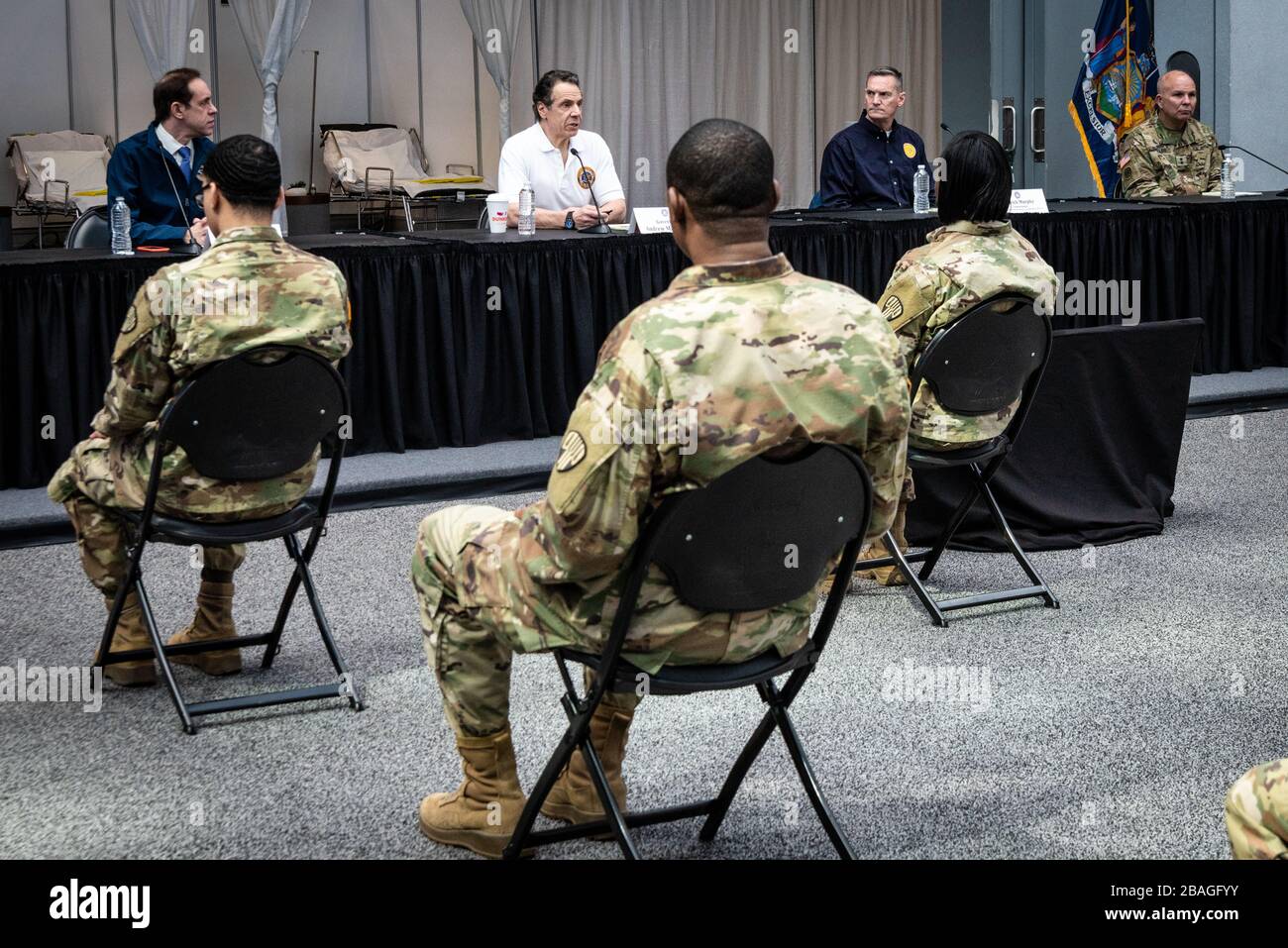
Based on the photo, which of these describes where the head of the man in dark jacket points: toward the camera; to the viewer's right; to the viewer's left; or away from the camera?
to the viewer's right

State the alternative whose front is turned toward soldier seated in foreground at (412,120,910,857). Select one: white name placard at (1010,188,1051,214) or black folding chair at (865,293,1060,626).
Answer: the white name placard

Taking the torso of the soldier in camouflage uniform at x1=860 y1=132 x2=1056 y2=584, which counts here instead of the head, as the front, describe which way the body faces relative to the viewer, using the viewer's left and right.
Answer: facing away from the viewer and to the left of the viewer

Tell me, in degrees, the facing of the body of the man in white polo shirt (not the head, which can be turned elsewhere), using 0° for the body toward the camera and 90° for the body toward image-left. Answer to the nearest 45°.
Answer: approximately 315°

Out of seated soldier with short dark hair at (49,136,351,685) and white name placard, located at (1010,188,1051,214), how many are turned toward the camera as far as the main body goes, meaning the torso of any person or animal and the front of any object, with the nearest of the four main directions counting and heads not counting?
1

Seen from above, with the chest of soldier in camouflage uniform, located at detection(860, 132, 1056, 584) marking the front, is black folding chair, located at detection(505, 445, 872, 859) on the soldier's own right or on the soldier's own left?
on the soldier's own left

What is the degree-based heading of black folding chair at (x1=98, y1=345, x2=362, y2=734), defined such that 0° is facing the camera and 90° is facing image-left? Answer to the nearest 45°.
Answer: approximately 135°

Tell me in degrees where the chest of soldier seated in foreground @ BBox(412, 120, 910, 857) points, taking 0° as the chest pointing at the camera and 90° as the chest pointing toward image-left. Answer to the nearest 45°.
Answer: approximately 135°

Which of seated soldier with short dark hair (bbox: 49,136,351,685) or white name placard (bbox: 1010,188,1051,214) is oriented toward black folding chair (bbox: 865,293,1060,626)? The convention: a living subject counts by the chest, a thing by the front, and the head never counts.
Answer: the white name placard

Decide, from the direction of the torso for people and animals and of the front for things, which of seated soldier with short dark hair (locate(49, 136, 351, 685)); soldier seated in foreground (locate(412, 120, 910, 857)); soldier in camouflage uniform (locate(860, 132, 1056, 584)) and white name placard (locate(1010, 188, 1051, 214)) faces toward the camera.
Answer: the white name placard

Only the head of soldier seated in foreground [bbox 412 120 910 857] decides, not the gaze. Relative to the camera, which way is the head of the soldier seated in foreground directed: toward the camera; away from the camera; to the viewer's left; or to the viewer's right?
away from the camera

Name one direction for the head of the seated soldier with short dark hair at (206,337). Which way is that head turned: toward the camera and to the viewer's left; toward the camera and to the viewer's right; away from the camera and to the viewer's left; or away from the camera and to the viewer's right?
away from the camera and to the viewer's left

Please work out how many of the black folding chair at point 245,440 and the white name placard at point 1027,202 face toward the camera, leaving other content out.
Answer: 1
